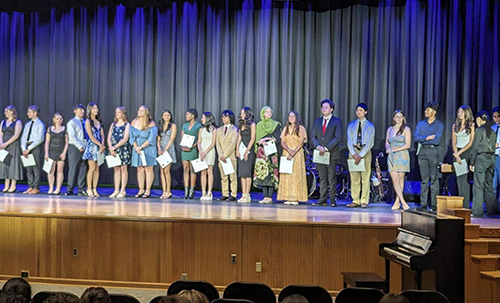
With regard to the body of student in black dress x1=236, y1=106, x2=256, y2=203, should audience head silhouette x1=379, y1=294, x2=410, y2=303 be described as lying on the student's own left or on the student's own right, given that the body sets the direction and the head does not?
on the student's own left

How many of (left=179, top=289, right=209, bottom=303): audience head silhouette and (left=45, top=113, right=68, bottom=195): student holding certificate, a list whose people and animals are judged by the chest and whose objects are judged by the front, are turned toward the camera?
1

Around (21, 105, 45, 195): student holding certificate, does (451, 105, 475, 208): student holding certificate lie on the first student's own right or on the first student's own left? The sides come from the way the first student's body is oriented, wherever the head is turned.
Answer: on the first student's own left

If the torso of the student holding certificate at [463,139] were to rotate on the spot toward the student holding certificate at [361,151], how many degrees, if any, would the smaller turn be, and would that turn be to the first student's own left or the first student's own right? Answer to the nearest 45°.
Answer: approximately 45° to the first student's own right

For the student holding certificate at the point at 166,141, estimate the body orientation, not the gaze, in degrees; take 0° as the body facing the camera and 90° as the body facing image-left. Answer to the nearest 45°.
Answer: approximately 45°

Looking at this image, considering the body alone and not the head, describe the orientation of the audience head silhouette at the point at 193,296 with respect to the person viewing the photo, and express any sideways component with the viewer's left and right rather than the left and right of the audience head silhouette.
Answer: facing away from the viewer

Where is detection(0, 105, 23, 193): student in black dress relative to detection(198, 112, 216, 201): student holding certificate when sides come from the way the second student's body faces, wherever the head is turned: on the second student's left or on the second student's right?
on the second student's right

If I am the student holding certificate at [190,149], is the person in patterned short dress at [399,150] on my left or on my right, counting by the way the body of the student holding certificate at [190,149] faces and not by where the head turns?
on my left

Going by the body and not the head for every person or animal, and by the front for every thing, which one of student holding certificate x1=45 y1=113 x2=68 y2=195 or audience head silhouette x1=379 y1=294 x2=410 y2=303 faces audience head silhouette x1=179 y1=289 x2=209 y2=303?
the student holding certificate

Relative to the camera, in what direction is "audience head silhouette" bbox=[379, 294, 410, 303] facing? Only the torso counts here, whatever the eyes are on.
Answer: away from the camera

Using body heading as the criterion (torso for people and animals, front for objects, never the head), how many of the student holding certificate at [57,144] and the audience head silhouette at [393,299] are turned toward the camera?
1
